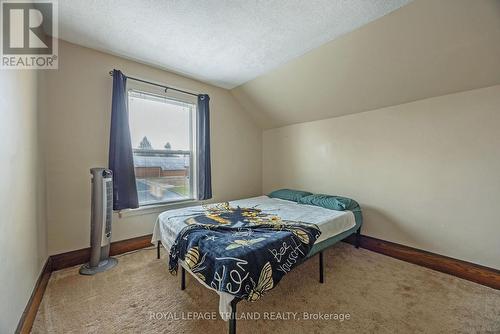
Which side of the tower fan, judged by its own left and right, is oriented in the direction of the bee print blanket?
front

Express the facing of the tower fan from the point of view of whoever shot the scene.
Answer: facing the viewer and to the right of the viewer

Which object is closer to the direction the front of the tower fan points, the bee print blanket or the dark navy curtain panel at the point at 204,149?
the bee print blanket

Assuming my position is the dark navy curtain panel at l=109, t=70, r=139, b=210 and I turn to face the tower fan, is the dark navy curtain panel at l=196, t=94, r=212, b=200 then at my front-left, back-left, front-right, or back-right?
back-left

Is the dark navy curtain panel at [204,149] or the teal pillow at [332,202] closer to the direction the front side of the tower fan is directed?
the teal pillow

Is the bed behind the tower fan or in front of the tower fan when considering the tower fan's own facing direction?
in front

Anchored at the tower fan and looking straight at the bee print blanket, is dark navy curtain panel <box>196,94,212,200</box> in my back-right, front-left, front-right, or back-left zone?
front-left

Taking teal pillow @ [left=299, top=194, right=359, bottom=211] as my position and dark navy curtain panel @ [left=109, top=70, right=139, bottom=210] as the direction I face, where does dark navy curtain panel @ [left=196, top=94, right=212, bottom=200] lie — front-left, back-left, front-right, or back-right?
front-right
